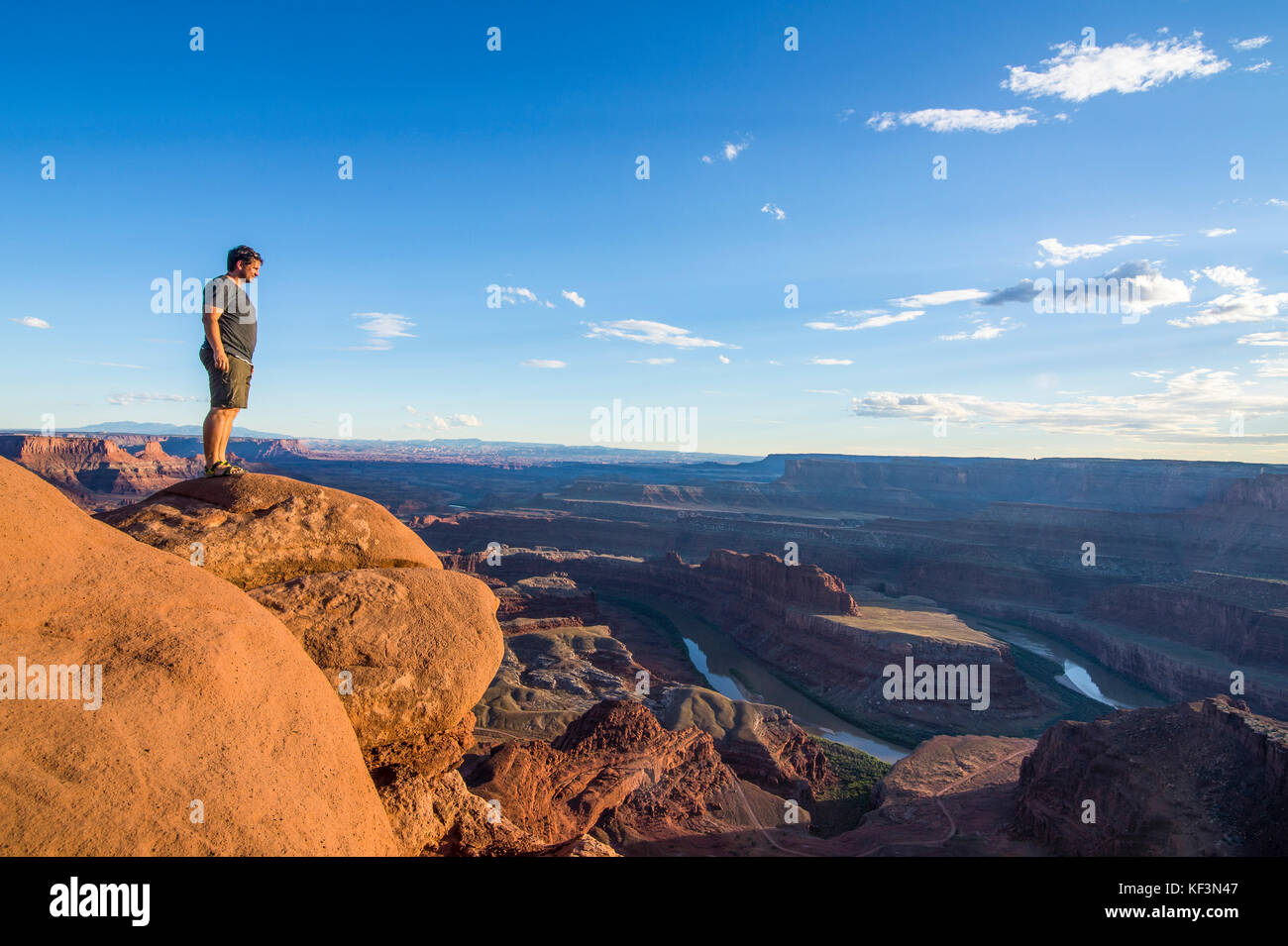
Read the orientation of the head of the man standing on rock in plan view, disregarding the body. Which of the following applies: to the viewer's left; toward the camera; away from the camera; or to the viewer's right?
to the viewer's right

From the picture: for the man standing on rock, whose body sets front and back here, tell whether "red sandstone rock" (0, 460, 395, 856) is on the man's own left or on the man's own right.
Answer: on the man's own right

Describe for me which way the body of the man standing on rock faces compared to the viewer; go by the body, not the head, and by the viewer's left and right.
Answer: facing to the right of the viewer
